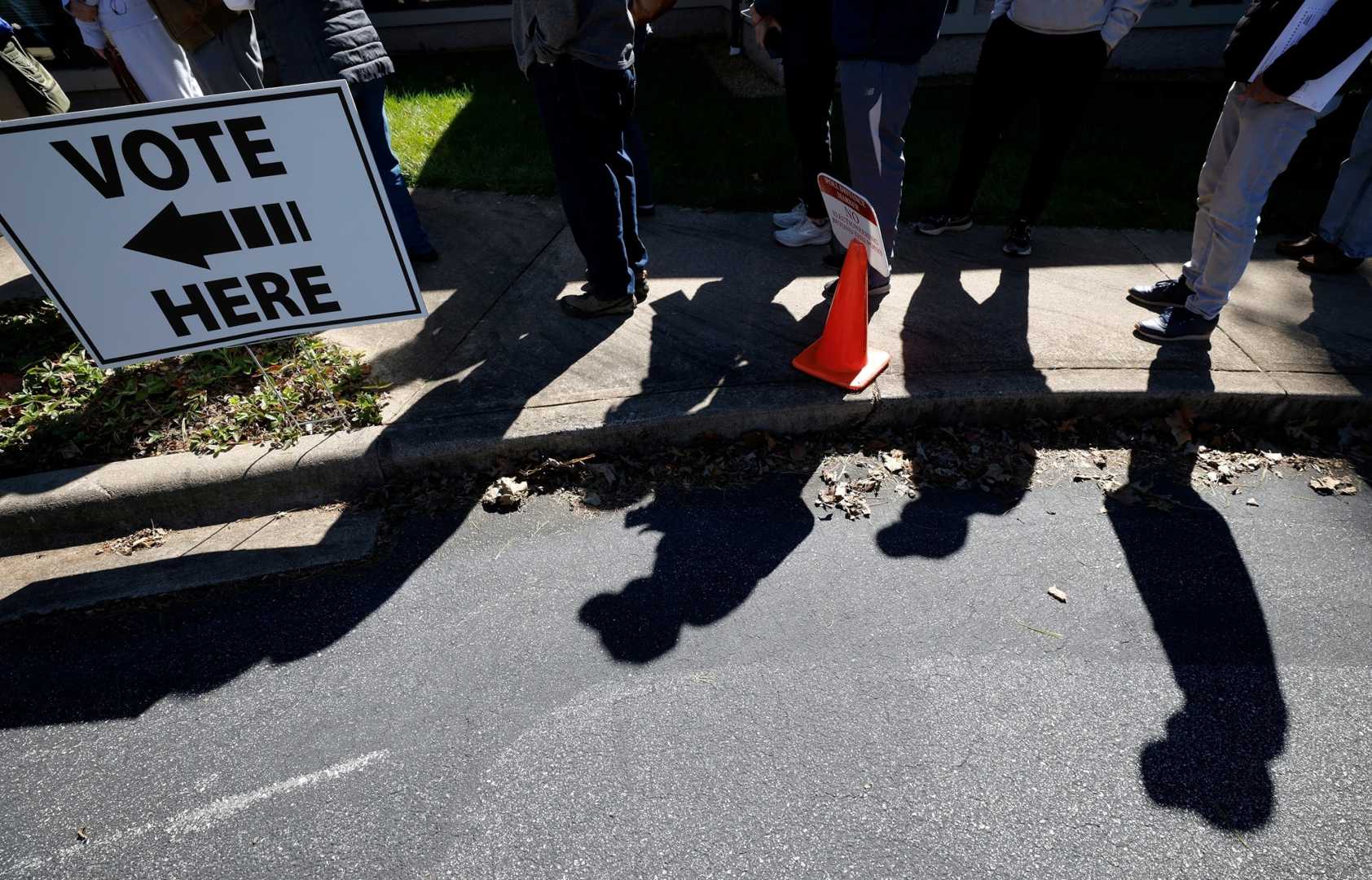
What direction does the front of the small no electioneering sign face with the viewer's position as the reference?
facing the viewer and to the left of the viewer

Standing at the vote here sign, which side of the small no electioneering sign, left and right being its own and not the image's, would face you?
front

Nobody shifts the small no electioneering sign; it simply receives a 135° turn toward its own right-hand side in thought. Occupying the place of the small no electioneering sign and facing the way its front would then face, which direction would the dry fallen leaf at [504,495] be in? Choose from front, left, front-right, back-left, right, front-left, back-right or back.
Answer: back-left

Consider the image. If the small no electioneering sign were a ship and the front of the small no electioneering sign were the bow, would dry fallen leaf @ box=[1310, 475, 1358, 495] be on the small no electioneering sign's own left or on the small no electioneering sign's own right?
on the small no electioneering sign's own left
